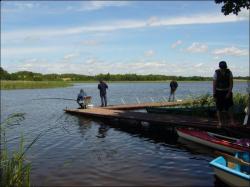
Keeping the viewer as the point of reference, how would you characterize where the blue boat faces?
facing to the left of the viewer

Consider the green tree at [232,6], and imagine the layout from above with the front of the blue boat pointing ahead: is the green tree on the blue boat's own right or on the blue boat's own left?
on the blue boat's own right

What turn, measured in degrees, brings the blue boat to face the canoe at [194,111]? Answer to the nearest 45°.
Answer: approximately 90° to its right

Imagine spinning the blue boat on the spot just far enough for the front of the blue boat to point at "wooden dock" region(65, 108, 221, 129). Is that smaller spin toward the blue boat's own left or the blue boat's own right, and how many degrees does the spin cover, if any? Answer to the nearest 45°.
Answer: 0° — it already faces it

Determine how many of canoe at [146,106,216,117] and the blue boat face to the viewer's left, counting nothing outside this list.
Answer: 2

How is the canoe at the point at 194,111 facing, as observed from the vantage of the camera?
facing to the left of the viewer

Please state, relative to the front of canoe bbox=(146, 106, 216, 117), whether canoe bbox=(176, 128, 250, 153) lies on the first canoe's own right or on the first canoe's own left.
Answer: on the first canoe's own left

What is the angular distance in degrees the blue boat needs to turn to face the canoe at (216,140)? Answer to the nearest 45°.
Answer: approximately 90° to its right
